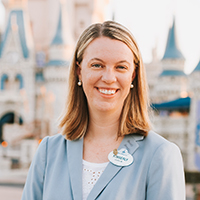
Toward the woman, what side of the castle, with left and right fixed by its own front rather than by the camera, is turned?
front

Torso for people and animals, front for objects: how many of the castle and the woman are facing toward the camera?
2

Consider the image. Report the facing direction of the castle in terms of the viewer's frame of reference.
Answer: facing the viewer

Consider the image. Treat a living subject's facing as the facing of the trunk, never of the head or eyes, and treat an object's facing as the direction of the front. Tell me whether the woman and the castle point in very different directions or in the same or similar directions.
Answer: same or similar directions

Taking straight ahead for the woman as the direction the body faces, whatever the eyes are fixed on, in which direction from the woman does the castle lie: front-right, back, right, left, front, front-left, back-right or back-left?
back

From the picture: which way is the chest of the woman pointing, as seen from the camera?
toward the camera
